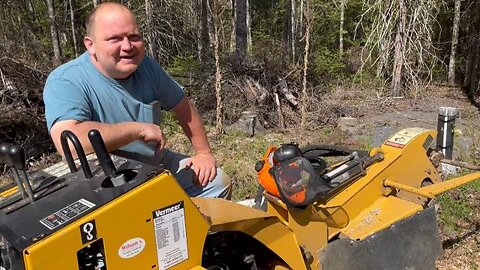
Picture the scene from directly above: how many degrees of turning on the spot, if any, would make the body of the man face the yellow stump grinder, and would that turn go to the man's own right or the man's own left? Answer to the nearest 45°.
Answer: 0° — they already face it

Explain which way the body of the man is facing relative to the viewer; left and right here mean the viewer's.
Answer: facing the viewer and to the right of the viewer

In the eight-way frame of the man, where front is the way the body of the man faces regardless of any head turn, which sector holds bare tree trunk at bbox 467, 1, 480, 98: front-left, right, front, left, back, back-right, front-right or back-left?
left

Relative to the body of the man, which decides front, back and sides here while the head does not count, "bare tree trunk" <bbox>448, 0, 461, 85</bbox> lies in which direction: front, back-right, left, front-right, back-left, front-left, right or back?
left

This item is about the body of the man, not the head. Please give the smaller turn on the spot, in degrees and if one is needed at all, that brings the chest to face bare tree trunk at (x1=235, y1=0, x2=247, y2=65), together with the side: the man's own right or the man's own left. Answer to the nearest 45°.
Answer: approximately 135° to the man's own left

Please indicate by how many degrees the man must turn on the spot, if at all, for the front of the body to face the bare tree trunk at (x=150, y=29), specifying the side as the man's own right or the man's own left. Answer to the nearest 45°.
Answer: approximately 135° to the man's own left

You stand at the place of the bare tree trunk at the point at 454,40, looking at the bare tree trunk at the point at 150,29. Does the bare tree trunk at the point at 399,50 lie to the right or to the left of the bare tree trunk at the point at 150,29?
left

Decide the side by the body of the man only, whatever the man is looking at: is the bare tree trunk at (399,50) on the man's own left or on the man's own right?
on the man's own left

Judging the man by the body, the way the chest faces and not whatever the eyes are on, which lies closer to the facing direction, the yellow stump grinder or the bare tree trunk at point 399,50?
the yellow stump grinder
